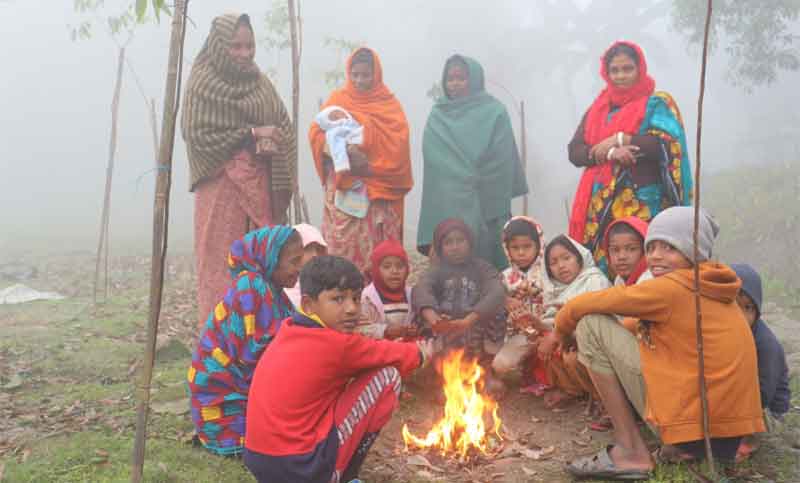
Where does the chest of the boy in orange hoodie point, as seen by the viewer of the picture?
to the viewer's left

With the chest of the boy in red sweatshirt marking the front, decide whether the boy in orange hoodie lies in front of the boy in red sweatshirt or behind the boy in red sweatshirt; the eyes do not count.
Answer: in front

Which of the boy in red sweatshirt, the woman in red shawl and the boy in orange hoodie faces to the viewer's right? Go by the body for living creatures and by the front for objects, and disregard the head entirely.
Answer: the boy in red sweatshirt

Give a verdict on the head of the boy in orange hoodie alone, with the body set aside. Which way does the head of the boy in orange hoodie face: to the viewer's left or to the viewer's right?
to the viewer's left

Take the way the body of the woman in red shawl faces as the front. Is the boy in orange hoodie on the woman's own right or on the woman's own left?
on the woman's own left

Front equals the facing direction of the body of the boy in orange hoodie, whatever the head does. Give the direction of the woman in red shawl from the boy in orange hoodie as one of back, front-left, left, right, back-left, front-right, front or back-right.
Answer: right

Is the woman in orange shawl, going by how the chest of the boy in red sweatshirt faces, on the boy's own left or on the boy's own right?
on the boy's own left

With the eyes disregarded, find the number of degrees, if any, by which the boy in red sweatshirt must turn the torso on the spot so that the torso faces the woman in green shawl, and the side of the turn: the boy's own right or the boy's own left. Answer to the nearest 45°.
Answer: approximately 45° to the boy's own left

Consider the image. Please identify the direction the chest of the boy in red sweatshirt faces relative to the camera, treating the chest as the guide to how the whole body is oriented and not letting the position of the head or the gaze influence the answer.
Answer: to the viewer's right

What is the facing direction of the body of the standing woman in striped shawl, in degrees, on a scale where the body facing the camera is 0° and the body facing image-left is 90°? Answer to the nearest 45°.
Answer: approximately 315°

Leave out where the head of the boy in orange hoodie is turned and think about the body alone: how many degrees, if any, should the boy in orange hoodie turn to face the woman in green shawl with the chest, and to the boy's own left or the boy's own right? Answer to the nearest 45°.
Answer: approximately 45° to the boy's own right
